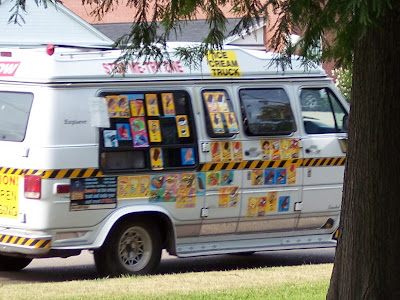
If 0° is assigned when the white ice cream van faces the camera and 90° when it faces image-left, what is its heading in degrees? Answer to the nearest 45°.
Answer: approximately 225°

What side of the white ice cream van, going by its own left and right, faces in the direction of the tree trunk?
right
